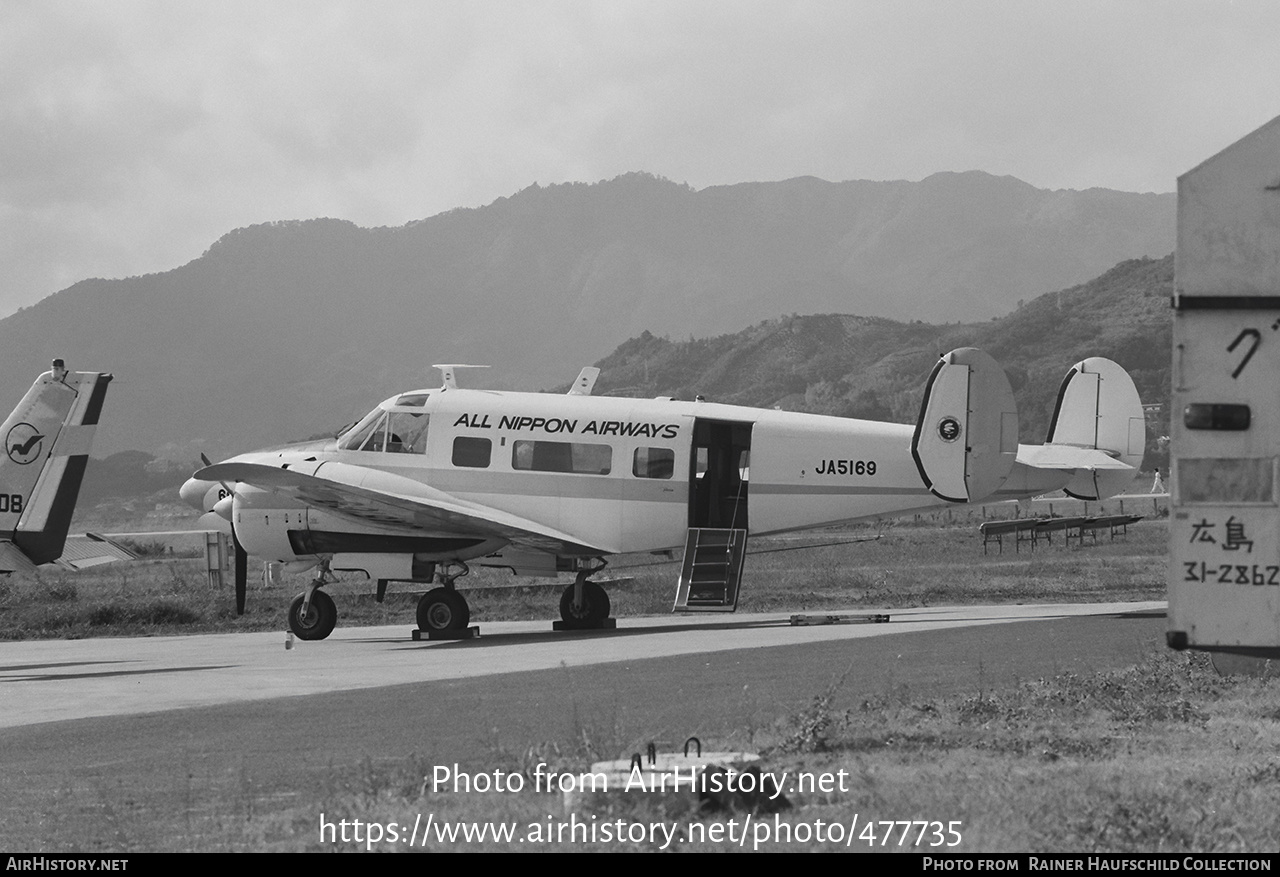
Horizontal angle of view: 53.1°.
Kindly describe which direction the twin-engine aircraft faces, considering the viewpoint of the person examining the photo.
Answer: facing away from the viewer and to the left of the viewer
